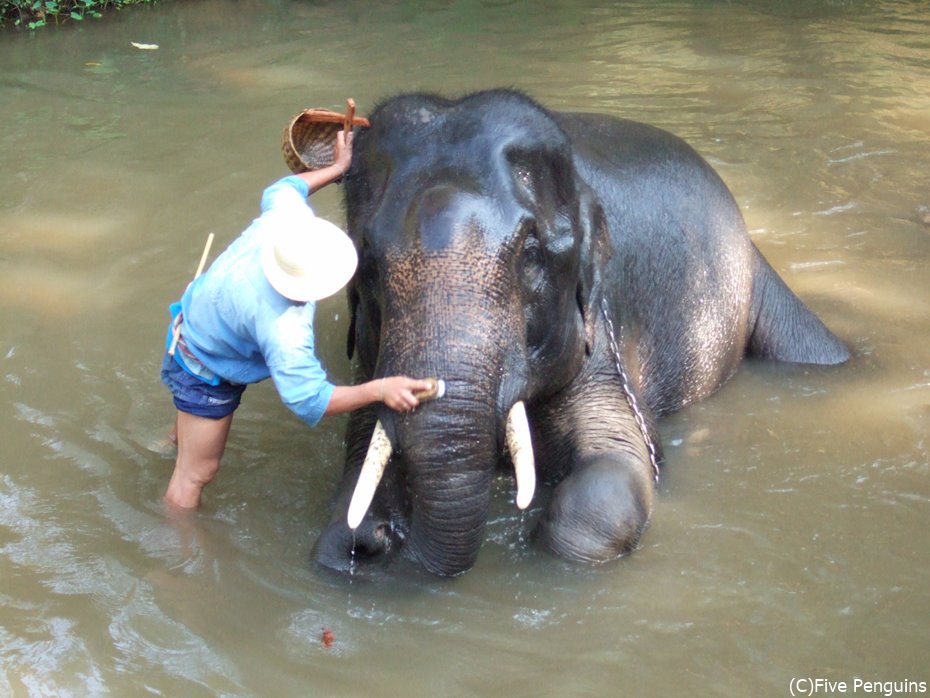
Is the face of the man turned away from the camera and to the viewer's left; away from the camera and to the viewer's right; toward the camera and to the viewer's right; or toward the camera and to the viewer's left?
away from the camera and to the viewer's right

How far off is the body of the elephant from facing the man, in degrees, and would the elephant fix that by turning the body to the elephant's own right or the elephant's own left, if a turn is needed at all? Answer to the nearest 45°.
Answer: approximately 45° to the elephant's own right

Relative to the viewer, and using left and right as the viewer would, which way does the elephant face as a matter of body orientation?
facing the viewer and to the left of the viewer
